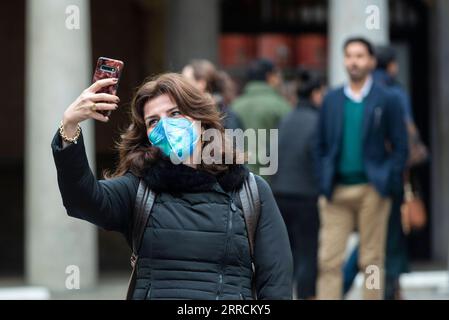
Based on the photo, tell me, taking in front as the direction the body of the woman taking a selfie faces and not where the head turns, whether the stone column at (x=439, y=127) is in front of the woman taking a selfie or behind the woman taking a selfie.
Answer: behind

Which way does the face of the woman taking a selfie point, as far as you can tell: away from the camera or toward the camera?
toward the camera

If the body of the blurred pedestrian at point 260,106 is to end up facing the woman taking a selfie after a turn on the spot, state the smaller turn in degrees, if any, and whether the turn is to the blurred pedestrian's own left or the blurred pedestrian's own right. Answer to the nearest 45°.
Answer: approximately 135° to the blurred pedestrian's own right

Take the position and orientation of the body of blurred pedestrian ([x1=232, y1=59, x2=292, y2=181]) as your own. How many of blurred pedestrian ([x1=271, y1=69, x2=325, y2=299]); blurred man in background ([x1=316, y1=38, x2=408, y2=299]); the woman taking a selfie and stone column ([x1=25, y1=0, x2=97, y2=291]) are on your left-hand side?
1

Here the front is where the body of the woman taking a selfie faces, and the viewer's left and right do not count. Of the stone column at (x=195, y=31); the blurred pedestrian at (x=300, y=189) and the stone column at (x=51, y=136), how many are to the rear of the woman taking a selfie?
3

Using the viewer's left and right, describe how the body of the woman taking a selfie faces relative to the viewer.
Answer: facing the viewer

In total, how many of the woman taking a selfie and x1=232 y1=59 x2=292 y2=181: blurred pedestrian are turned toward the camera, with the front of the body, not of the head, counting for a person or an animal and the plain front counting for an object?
1

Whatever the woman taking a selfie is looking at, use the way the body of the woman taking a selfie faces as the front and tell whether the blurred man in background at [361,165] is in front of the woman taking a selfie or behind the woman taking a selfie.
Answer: behind

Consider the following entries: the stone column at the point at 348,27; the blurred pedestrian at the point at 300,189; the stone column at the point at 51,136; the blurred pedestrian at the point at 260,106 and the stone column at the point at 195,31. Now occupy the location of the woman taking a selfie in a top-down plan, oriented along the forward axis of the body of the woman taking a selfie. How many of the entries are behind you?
5

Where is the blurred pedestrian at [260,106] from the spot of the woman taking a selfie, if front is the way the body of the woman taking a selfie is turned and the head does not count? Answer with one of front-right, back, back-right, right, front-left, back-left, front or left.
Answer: back

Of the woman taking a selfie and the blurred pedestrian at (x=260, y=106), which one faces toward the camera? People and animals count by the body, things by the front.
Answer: the woman taking a selfie

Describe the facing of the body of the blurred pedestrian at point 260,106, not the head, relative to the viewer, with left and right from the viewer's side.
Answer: facing away from the viewer and to the right of the viewer

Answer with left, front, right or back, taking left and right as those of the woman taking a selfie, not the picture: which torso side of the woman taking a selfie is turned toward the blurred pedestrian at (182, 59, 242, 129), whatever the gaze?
back

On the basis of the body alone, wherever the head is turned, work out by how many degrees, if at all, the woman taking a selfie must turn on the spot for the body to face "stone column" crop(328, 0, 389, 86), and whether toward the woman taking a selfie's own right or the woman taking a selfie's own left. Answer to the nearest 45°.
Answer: approximately 180°

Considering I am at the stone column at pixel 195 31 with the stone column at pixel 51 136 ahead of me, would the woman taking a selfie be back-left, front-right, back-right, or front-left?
front-left
